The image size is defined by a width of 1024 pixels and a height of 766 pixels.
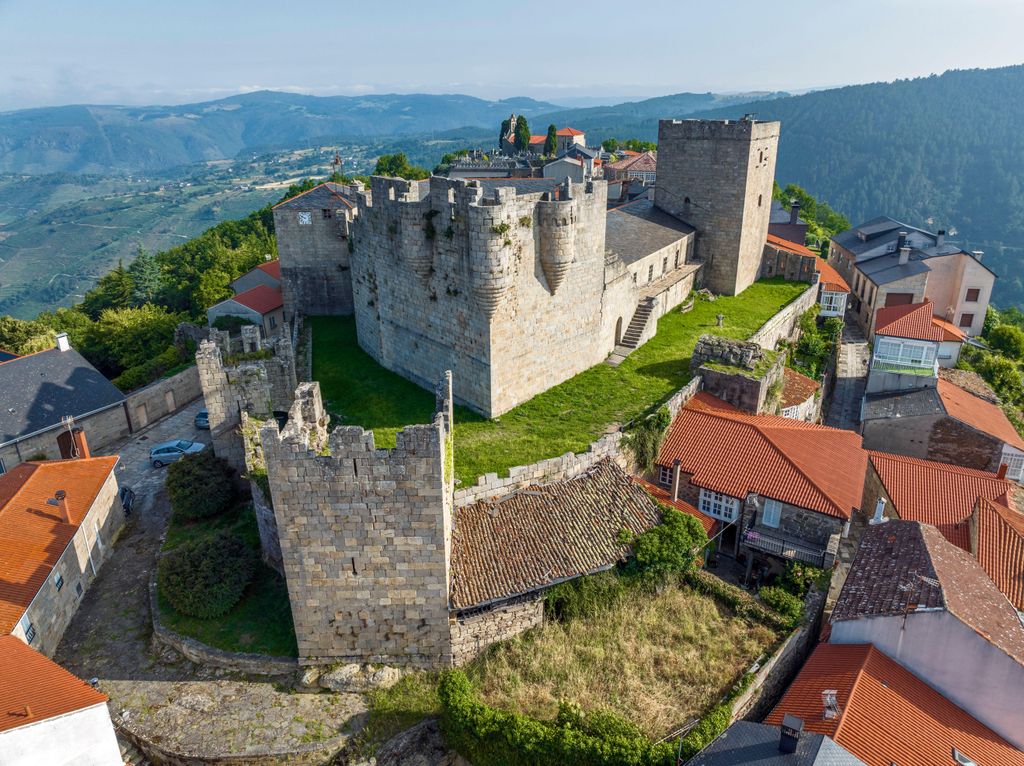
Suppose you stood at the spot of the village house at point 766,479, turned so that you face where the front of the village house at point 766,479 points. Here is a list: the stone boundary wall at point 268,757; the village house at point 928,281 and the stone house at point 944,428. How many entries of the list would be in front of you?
1

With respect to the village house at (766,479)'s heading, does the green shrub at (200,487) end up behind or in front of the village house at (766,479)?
in front

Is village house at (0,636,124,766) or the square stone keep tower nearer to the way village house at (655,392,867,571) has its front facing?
the village house

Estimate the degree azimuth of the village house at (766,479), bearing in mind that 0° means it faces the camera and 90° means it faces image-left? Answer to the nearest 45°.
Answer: approximately 45°

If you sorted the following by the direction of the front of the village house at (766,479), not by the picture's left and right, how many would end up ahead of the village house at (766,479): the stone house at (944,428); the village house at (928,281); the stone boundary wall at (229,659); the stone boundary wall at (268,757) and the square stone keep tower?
2

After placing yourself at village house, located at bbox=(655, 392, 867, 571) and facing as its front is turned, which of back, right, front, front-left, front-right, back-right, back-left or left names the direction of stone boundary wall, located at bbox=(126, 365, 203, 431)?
front-right

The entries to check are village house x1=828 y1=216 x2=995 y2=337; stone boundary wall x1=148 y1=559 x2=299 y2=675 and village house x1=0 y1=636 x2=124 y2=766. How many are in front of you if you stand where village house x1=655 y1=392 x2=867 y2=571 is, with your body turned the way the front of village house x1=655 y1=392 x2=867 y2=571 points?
2

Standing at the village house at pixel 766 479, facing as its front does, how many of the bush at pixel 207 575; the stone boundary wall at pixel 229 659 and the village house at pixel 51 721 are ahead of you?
3

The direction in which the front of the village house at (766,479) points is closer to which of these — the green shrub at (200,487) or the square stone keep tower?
the green shrub
